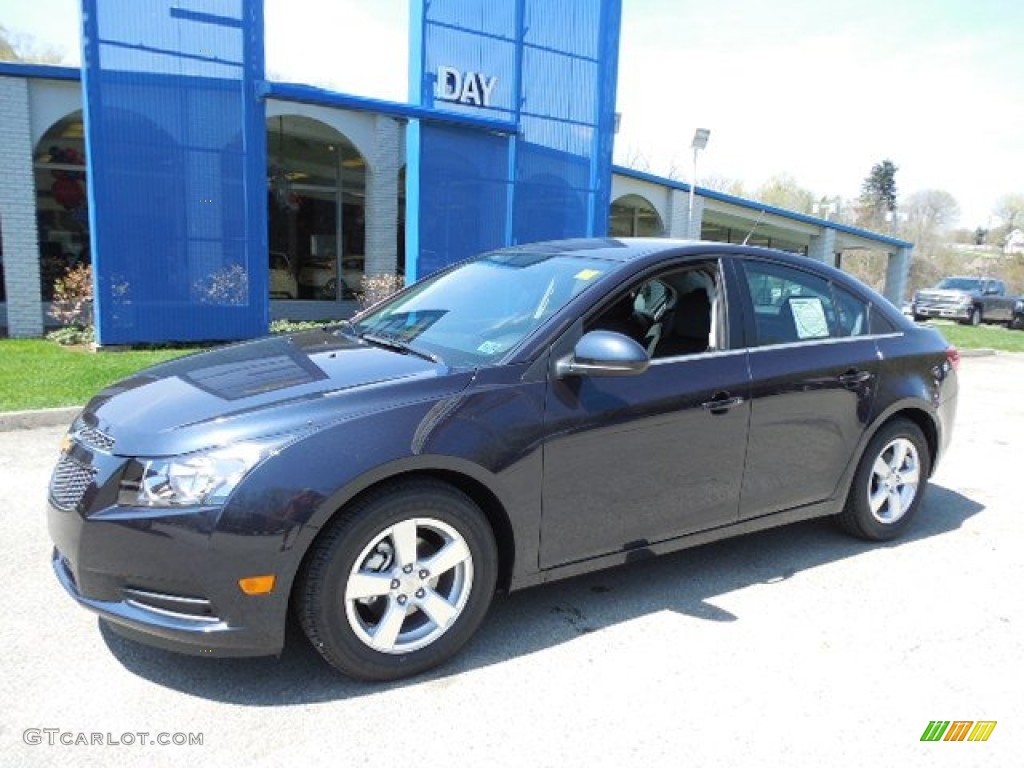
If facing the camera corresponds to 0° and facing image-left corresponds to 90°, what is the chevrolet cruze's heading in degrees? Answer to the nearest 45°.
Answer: approximately 45°

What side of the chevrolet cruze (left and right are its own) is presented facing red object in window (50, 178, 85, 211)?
right
